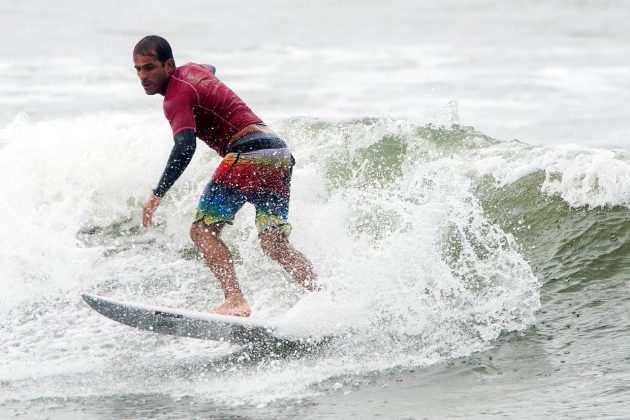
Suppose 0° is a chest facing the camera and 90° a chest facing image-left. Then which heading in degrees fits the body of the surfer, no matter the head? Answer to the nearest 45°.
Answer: approximately 90°

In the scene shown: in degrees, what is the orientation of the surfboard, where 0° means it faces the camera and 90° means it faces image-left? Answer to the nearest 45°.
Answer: approximately 90°
